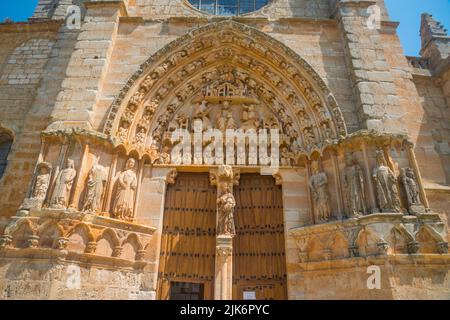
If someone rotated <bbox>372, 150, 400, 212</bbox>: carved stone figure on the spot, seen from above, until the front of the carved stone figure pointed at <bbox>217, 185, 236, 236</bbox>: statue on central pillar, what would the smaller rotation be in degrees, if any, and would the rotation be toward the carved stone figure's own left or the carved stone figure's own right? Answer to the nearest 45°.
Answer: approximately 45° to the carved stone figure's own right

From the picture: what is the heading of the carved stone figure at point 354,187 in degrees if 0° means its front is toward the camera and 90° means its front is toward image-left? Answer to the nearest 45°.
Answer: approximately 45°

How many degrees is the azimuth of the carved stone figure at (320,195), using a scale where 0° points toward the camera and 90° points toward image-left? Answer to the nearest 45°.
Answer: approximately 45°

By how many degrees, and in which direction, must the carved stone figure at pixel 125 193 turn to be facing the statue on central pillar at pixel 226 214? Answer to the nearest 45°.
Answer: approximately 45° to its left

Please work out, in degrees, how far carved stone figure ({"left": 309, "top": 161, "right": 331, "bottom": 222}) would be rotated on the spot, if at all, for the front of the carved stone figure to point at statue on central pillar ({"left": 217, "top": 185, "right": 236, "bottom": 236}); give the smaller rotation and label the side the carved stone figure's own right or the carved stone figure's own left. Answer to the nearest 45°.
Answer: approximately 45° to the carved stone figure's own right

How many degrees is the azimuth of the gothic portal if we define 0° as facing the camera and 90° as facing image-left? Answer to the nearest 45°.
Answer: approximately 0°
